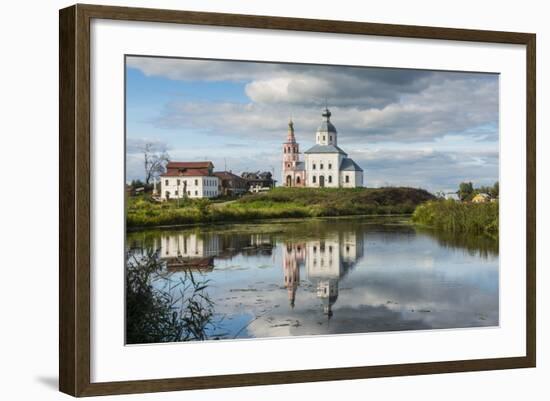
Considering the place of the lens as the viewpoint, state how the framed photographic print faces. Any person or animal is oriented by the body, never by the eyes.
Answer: facing the viewer and to the right of the viewer
